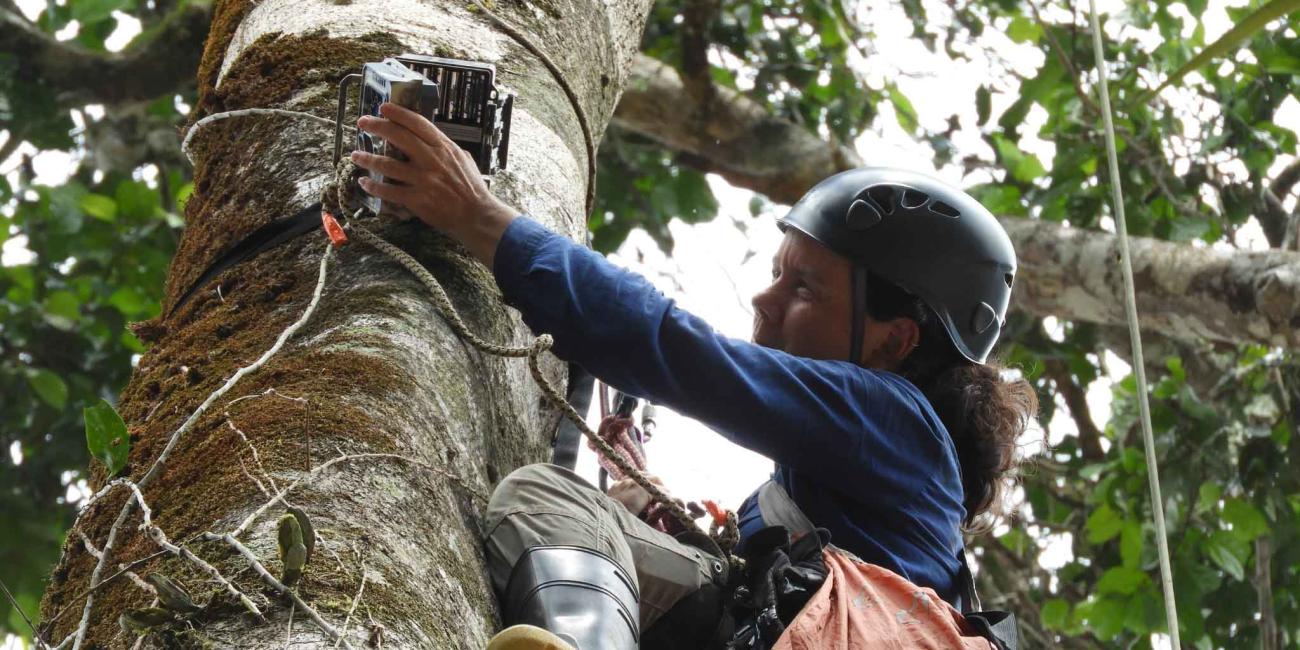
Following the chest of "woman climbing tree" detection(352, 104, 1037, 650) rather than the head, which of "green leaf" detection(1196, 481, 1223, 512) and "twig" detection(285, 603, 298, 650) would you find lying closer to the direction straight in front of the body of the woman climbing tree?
the twig

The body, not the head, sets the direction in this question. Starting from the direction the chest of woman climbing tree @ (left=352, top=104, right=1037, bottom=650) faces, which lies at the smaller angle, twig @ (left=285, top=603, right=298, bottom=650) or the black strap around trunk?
the black strap around trunk

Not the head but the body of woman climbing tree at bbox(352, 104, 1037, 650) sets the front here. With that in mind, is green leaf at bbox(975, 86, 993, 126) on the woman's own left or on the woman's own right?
on the woman's own right

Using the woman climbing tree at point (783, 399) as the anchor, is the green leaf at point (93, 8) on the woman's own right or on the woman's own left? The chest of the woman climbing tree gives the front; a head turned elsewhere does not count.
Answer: on the woman's own right

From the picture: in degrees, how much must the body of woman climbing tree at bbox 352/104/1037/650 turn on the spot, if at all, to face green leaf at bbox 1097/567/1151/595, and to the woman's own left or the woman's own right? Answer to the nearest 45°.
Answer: approximately 135° to the woman's own right

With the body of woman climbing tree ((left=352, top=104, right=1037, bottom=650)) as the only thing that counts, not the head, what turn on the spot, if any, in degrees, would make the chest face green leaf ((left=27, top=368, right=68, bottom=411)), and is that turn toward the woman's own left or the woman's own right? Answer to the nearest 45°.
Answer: approximately 45° to the woman's own right

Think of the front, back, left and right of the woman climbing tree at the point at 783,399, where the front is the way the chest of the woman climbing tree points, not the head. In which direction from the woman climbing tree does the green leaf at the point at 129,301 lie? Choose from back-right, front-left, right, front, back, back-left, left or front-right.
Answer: front-right

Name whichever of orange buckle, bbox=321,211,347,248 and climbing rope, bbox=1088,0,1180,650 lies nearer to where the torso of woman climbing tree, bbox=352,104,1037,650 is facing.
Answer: the orange buckle

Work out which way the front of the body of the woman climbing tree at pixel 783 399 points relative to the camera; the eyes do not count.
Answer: to the viewer's left

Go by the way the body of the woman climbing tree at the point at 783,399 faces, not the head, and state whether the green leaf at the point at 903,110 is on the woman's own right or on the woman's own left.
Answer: on the woman's own right

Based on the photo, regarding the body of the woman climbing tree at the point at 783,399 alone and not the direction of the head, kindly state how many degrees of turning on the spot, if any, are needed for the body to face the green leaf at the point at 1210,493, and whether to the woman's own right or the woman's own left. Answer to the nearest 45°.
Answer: approximately 135° to the woman's own right

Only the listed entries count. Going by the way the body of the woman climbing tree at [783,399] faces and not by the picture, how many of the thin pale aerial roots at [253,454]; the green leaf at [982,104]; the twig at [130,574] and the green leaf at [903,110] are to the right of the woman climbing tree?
2

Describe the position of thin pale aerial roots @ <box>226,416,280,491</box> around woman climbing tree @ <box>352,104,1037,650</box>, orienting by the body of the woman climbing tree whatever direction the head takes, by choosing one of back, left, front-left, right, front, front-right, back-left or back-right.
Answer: front-left

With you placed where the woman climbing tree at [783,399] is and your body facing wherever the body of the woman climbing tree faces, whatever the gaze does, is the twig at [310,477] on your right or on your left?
on your left
